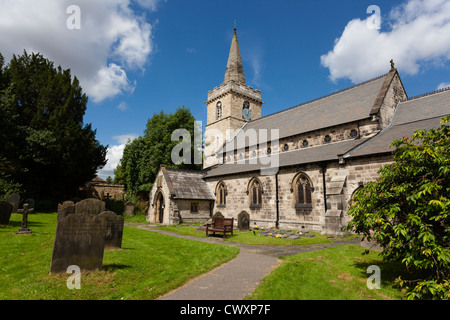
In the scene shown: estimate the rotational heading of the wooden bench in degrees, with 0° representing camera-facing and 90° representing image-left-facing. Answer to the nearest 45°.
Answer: approximately 45°

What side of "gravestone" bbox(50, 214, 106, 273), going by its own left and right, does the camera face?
front

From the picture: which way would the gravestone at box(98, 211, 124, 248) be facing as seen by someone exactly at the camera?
facing the viewer

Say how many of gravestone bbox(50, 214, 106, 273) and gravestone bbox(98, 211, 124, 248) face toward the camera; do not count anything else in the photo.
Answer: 2

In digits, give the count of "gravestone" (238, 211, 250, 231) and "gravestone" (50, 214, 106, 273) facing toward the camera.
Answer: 2

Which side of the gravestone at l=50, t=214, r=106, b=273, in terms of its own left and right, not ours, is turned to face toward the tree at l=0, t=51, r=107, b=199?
back

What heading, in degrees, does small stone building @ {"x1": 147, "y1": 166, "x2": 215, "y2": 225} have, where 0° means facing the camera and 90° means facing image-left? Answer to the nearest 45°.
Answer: approximately 45°

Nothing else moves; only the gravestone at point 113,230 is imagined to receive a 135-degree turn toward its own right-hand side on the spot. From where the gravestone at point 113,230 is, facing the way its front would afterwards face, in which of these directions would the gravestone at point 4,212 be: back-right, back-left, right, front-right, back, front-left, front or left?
front
